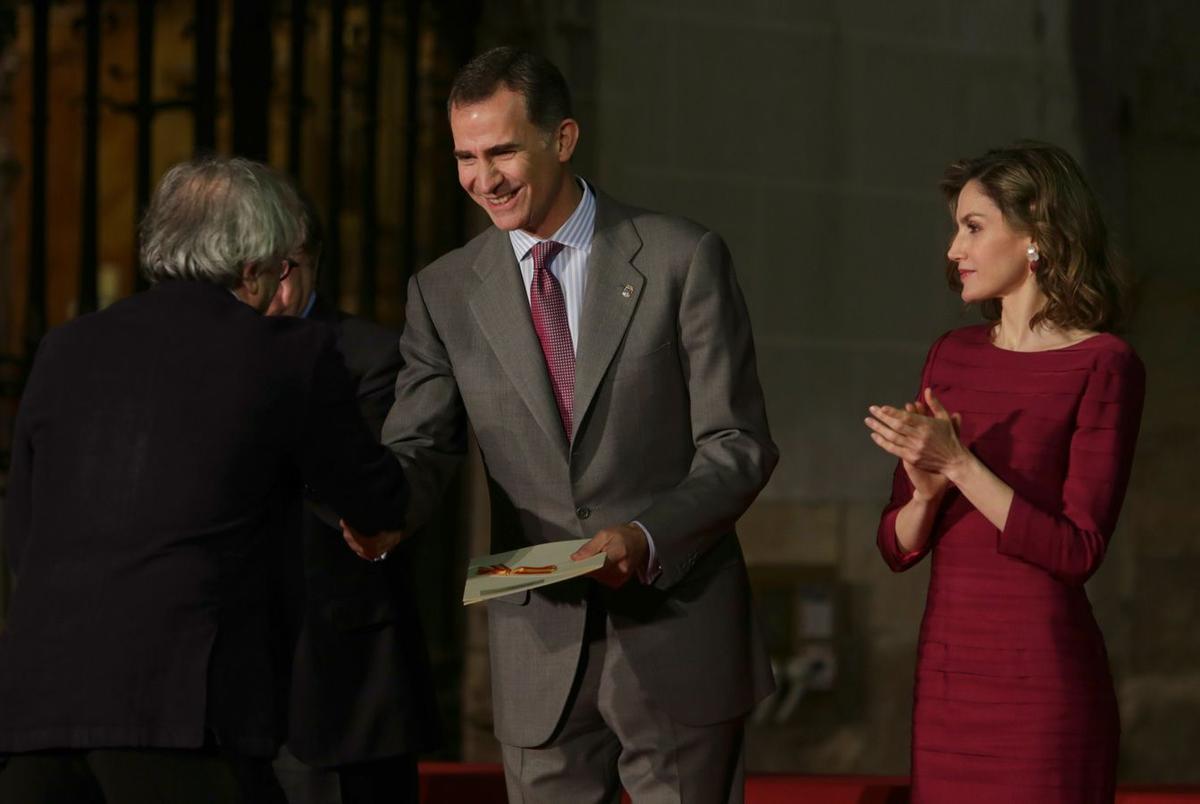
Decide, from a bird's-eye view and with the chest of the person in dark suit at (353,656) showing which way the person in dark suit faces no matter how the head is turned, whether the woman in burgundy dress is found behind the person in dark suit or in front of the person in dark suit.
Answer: behind

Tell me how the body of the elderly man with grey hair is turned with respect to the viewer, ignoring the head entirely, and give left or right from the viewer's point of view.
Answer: facing away from the viewer and to the right of the viewer

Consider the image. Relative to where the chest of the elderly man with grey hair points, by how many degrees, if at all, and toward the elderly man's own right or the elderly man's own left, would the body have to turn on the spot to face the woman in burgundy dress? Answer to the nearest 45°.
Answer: approximately 45° to the elderly man's own right

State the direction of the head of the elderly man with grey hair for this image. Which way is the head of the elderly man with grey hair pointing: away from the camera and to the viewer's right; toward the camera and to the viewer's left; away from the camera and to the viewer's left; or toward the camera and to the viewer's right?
away from the camera and to the viewer's right

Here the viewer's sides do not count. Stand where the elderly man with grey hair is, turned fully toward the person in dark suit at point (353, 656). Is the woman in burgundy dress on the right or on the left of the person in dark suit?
right

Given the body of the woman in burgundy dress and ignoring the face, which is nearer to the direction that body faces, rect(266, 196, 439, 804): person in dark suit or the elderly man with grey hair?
the elderly man with grey hair

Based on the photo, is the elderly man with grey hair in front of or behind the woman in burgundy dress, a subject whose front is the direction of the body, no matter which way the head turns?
in front

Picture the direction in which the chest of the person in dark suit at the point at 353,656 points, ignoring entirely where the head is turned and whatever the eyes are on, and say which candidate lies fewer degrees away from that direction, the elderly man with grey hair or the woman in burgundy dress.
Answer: the elderly man with grey hair

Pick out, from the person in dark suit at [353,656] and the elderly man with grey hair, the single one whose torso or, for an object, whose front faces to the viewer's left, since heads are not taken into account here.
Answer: the person in dark suit

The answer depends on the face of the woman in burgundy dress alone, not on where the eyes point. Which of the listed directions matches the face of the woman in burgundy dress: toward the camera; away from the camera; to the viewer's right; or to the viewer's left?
to the viewer's left

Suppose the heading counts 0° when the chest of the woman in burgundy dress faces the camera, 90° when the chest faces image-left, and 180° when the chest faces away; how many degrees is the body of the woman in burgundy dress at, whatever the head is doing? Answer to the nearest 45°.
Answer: approximately 45°
